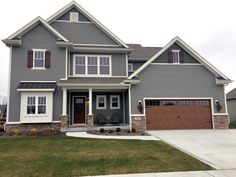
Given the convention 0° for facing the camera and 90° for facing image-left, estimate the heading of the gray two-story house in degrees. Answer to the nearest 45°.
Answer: approximately 0°

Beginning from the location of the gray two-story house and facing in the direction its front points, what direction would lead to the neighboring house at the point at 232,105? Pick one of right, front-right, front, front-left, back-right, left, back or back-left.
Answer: back-left
